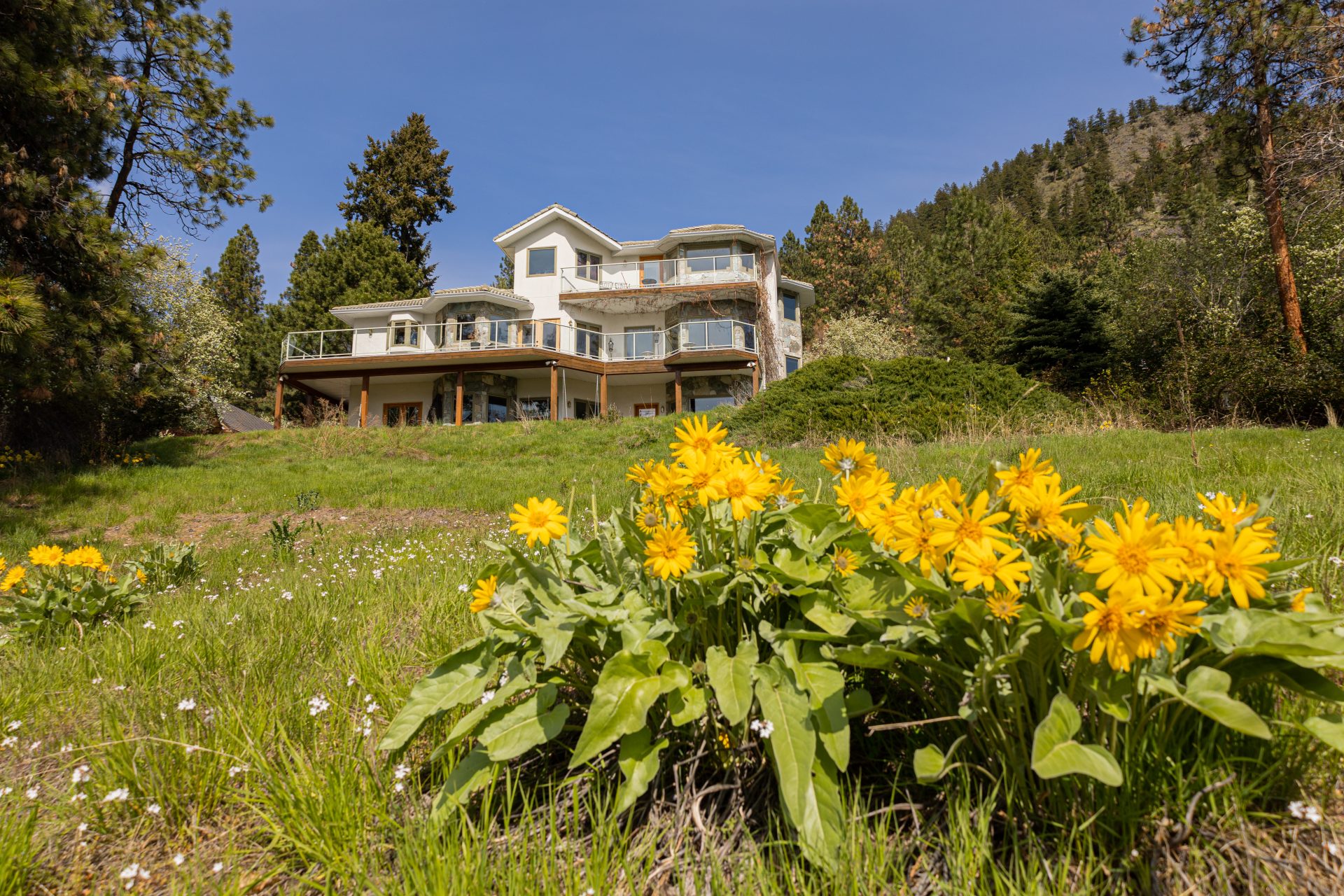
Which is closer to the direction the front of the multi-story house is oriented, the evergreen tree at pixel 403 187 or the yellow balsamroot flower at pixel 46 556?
the yellow balsamroot flower

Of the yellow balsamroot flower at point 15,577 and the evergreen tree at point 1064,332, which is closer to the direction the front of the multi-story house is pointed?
the yellow balsamroot flower

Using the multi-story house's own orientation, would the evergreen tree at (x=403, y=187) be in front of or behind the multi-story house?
behind

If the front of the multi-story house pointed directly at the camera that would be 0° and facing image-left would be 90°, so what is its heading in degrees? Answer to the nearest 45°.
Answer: approximately 0°

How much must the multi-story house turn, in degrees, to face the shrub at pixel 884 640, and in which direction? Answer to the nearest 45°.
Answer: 0° — it already faces it

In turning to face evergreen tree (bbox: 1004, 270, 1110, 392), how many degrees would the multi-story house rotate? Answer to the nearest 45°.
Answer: approximately 45° to its left

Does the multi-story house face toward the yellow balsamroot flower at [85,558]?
yes

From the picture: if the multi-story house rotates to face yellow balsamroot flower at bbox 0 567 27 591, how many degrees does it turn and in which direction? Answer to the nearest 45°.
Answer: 0° — it already faces it

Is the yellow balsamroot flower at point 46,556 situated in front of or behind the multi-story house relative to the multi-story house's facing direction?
in front
